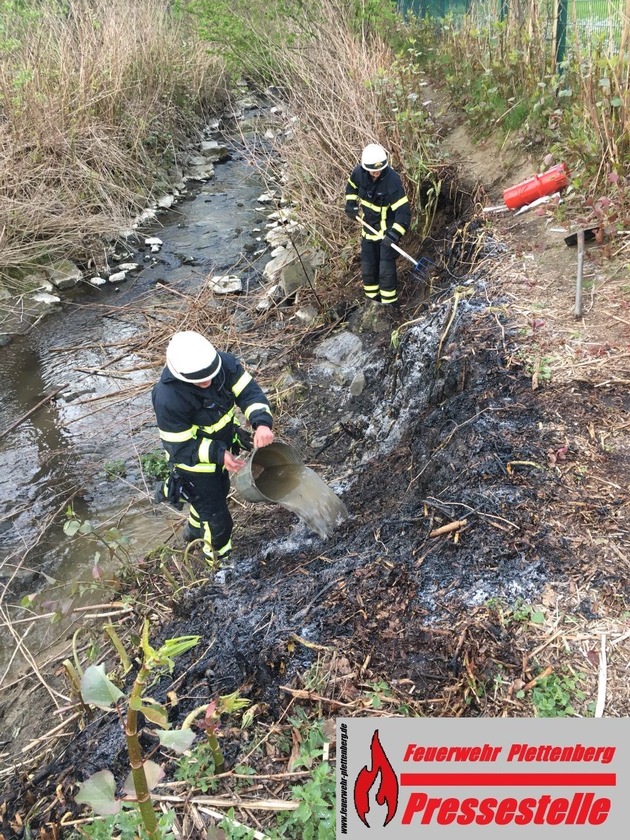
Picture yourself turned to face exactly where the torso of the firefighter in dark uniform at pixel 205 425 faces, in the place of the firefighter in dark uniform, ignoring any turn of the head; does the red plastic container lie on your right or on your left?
on your left

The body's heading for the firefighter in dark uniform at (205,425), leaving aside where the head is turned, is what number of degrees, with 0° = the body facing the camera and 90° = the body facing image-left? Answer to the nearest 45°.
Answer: approximately 315°

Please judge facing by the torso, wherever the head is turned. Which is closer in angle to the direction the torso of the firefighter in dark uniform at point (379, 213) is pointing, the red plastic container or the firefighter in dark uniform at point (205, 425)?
the firefighter in dark uniform

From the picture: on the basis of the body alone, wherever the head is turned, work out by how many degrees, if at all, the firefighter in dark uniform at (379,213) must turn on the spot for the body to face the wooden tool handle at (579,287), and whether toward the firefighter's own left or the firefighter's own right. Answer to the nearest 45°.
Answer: approximately 45° to the firefighter's own left

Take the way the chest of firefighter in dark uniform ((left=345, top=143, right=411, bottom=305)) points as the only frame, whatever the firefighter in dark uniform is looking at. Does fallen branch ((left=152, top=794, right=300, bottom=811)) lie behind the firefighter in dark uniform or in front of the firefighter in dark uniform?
in front

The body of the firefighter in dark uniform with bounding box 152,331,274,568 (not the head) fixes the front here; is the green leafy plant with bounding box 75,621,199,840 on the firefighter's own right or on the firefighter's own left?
on the firefighter's own right

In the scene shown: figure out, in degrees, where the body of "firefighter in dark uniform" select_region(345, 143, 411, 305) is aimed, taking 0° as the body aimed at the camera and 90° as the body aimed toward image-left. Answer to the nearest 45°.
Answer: approximately 0°

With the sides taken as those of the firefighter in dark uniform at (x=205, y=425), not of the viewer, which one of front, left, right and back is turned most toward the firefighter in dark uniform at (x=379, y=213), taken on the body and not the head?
left

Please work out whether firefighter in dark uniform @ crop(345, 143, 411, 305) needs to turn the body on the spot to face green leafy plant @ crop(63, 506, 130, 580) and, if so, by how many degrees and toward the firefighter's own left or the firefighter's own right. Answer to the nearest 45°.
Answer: approximately 45° to the firefighter's own right

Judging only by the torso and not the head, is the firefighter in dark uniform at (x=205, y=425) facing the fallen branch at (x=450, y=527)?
yes

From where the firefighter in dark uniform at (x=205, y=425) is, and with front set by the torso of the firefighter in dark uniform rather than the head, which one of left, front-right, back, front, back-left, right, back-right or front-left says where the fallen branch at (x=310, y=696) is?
front-right

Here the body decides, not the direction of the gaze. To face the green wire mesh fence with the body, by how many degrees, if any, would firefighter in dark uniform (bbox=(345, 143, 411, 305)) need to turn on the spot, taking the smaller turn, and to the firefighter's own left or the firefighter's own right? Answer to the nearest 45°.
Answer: approximately 135° to the firefighter's own left

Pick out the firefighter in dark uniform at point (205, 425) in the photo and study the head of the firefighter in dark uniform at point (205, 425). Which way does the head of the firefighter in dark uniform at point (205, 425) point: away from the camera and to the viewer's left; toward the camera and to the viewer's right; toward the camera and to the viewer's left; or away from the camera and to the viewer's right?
toward the camera and to the viewer's right

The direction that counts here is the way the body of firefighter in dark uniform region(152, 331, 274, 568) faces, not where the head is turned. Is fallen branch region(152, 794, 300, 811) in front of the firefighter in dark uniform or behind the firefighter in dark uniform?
in front
